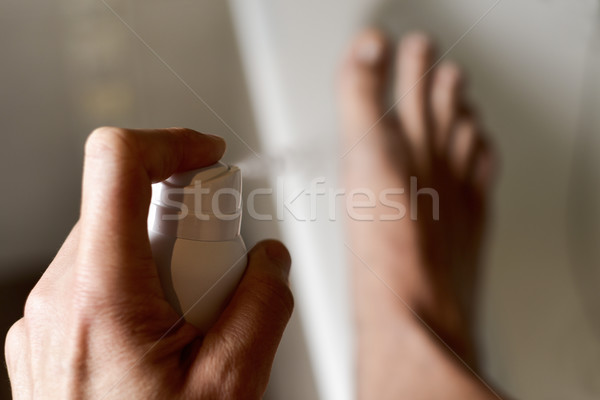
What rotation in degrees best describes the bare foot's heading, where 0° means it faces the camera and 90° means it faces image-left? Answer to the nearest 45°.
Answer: approximately 180°

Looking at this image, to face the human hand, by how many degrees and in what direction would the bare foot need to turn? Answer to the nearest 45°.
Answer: approximately 90° to its left
